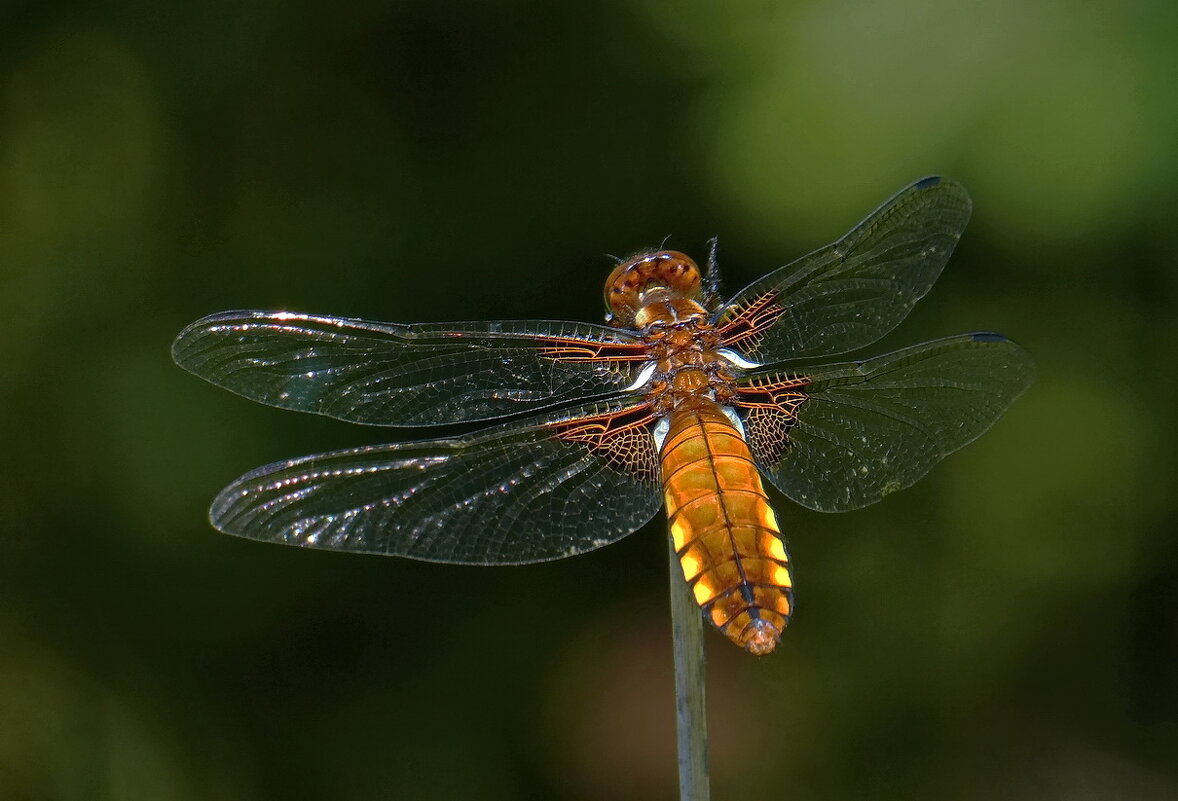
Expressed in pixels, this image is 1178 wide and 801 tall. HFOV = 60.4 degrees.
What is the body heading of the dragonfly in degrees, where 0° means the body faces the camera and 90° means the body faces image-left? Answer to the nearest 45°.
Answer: approximately 180°
